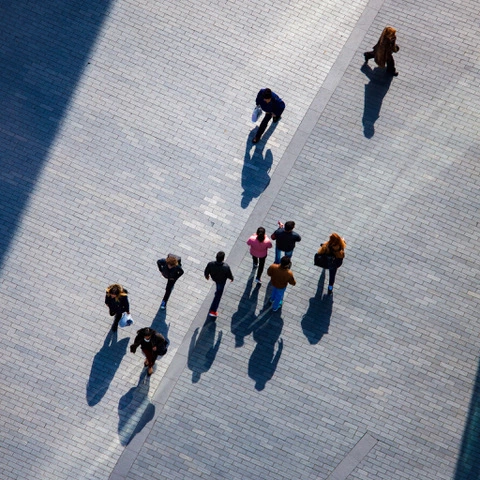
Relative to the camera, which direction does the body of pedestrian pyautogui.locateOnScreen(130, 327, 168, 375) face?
toward the camera

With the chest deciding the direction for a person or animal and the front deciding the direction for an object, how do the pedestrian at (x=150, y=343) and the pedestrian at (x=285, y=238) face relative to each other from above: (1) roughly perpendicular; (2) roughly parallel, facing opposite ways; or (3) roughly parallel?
roughly parallel, facing opposite ways

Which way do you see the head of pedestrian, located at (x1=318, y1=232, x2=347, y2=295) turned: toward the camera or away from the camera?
away from the camera

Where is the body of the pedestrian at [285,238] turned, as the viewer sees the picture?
away from the camera

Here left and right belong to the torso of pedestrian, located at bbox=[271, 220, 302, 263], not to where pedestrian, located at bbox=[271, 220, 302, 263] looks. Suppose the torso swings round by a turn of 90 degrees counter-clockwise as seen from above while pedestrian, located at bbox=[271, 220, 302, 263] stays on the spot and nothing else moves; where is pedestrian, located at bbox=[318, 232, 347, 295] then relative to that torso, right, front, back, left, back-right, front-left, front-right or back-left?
back

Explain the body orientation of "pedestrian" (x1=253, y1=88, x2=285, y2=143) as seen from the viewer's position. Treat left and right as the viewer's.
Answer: facing the viewer and to the left of the viewer
